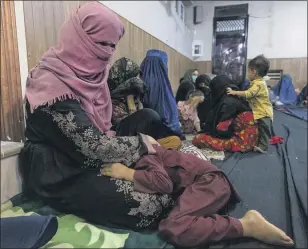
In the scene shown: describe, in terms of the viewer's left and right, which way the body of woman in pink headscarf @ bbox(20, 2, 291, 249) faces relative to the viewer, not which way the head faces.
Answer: facing to the right of the viewer

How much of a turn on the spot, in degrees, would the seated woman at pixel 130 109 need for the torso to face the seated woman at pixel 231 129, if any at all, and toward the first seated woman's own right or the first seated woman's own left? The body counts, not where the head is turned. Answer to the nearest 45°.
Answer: approximately 45° to the first seated woman's own left

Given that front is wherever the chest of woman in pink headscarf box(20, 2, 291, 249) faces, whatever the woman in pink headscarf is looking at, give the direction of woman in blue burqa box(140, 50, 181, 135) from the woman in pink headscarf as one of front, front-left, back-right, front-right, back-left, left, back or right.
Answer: left

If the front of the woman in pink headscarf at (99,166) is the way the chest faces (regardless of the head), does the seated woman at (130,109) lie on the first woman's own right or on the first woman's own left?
on the first woman's own left

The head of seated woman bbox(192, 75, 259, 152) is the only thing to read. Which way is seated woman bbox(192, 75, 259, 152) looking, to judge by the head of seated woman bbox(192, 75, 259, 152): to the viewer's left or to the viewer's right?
to the viewer's left
